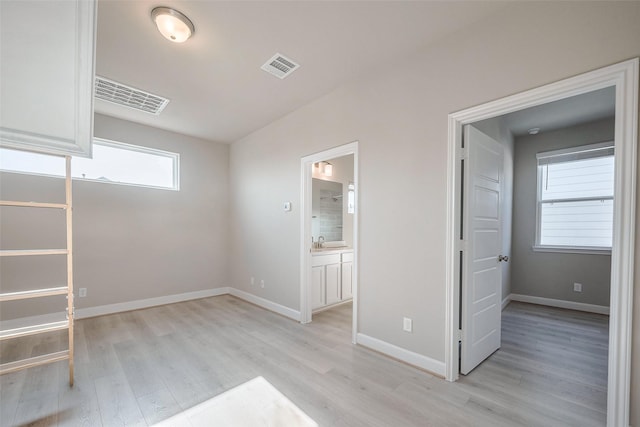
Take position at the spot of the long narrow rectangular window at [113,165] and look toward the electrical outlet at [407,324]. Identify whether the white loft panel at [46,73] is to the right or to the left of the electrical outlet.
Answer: right

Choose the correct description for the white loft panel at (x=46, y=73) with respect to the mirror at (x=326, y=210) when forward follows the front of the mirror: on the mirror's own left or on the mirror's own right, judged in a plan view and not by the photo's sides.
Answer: on the mirror's own right

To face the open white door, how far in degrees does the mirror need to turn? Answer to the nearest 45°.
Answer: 0° — it already faces it

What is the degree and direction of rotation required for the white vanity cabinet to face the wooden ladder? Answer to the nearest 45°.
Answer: approximately 90° to its right

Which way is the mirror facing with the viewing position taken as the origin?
facing the viewer and to the right of the viewer

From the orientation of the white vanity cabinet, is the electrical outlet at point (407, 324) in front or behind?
in front

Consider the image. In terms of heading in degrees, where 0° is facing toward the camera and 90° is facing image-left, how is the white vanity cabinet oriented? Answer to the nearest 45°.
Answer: approximately 315°

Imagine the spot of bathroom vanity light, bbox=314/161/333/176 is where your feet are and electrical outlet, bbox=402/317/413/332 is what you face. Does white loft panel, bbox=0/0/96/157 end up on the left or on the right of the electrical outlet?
right
